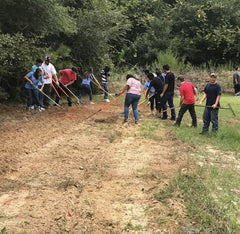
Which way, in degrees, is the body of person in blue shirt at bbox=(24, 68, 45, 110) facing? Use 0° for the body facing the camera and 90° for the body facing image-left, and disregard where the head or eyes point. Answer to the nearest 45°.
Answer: approximately 315°

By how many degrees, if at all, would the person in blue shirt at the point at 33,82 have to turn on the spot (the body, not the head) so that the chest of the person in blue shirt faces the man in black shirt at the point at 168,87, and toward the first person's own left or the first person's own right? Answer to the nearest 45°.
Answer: approximately 45° to the first person's own left

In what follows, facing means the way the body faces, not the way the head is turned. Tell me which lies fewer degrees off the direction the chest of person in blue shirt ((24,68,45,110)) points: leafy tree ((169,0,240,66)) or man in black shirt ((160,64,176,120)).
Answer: the man in black shirt

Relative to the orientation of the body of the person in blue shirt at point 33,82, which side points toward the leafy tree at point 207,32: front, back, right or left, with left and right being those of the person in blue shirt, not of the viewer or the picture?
left
